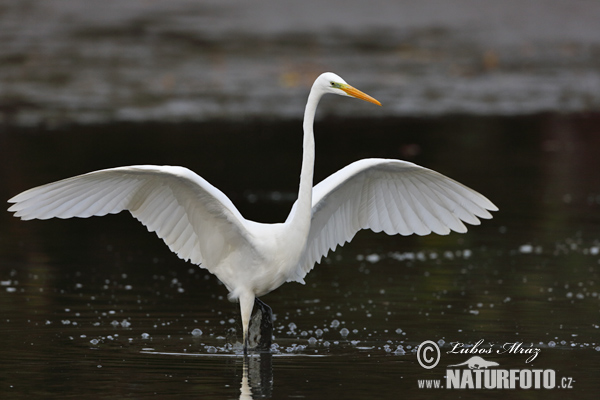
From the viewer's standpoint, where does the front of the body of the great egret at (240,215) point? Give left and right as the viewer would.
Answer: facing the viewer and to the right of the viewer
